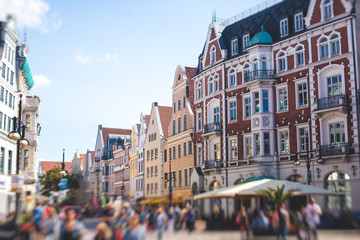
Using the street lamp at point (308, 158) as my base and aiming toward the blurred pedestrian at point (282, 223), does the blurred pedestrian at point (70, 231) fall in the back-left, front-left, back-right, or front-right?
front-right

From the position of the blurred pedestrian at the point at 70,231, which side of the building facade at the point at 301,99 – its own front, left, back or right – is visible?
front

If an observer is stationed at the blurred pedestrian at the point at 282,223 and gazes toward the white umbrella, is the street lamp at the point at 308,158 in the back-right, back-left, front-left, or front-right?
front-right

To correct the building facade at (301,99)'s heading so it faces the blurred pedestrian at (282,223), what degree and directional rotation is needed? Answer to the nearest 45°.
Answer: approximately 45° to its left

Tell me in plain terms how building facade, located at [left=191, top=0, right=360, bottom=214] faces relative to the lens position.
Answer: facing the viewer and to the left of the viewer

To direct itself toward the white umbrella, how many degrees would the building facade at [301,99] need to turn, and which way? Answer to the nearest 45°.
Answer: approximately 45° to its left
